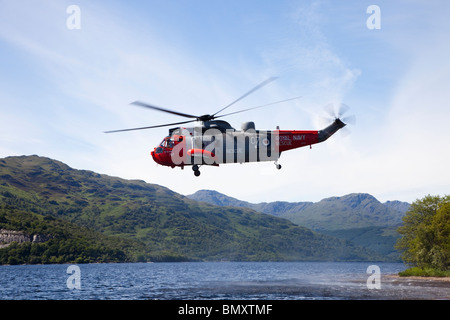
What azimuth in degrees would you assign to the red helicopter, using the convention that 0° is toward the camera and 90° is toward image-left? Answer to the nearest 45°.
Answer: approximately 90°
